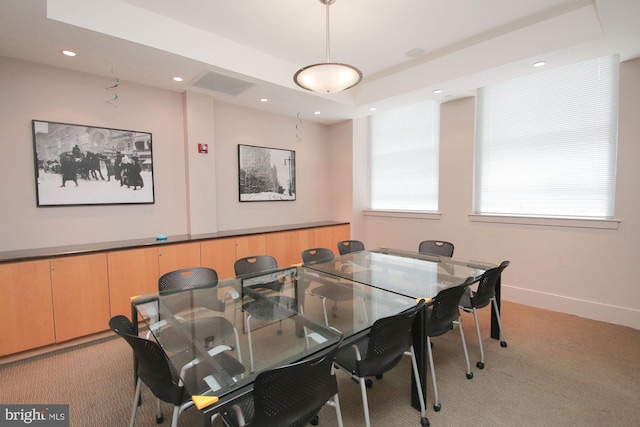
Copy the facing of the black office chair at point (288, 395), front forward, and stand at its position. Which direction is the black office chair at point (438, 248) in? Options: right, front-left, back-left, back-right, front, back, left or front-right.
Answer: right

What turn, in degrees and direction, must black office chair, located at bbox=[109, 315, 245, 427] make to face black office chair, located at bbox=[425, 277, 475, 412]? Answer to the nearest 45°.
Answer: approximately 45° to its right

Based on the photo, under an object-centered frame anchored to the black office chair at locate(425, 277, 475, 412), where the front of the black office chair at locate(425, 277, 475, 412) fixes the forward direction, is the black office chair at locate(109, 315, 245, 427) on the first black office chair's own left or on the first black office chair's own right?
on the first black office chair's own left

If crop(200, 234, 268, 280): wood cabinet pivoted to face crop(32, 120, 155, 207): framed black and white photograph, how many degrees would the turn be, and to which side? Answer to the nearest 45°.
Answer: approximately 135° to its right

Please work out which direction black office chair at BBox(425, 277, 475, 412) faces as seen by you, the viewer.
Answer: facing away from the viewer and to the left of the viewer

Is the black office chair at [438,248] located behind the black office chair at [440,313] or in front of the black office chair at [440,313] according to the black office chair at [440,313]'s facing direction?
in front

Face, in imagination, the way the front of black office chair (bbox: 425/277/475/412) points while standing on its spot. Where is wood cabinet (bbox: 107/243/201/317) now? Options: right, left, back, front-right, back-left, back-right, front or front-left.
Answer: front-left

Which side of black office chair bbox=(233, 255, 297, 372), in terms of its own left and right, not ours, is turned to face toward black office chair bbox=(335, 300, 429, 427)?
front

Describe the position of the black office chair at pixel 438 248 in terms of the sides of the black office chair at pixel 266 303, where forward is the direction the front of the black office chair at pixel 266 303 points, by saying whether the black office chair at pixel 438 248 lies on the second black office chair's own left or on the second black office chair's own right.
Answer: on the second black office chair's own left

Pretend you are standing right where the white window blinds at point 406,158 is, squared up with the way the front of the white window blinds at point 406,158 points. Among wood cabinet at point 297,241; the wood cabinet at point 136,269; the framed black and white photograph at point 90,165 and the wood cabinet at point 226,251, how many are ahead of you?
4

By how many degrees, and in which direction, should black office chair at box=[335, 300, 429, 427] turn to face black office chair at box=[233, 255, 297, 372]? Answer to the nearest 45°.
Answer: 0° — it already faces it

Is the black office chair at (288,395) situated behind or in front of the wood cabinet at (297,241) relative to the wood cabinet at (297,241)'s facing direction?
in front
